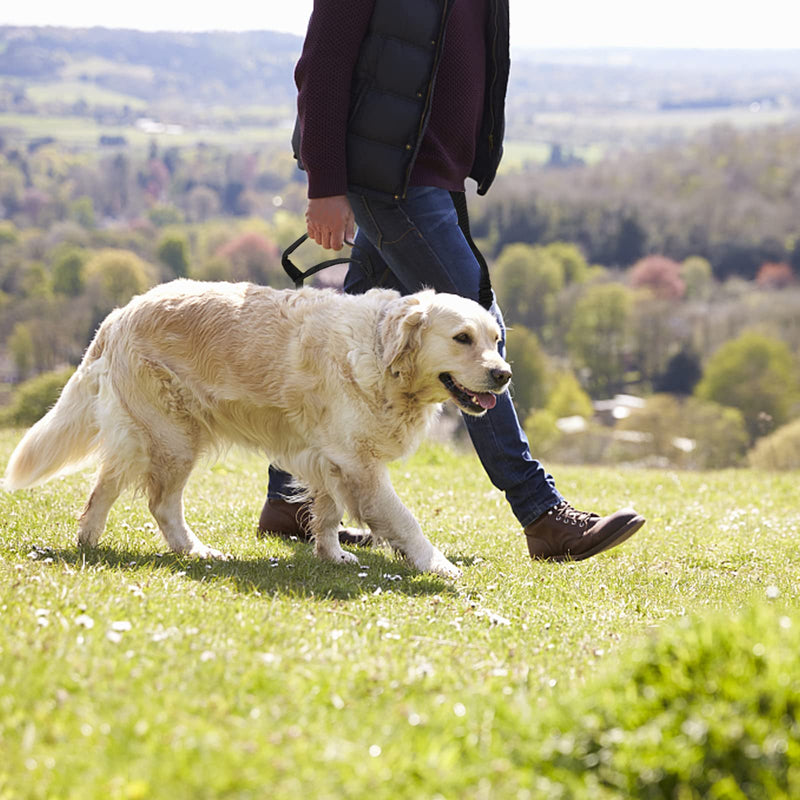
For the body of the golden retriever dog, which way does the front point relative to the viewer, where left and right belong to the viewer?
facing to the right of the viewer

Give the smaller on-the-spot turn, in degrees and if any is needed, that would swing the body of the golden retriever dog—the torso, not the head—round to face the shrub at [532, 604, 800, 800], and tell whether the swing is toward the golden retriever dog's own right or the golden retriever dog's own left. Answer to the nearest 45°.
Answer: approximately 90° to the golden retriever dog's own right

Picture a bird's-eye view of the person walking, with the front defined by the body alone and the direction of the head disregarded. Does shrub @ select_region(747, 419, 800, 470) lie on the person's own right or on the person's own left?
on the person's own left

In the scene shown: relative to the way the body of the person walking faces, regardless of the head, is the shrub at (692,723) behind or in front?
in front

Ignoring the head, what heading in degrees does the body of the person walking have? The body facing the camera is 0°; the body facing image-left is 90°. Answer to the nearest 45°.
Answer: approximately 315°
